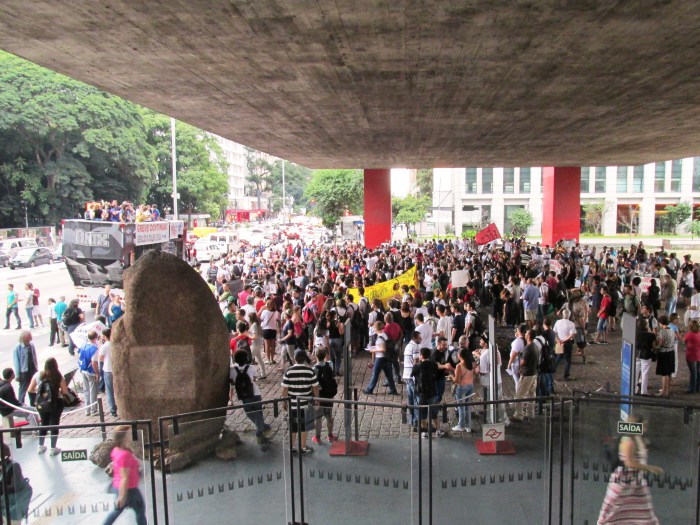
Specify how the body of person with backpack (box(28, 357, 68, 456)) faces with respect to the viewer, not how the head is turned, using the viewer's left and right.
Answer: facing away from the viewer

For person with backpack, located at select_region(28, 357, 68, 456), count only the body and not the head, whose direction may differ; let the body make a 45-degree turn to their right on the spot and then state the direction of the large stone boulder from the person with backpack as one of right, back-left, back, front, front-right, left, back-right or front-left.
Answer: right

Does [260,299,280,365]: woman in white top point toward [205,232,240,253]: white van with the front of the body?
yes

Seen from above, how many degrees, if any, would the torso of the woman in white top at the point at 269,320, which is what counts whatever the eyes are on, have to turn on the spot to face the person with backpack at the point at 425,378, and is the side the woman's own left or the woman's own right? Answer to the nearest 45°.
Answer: approximately 135° to the woman's own right

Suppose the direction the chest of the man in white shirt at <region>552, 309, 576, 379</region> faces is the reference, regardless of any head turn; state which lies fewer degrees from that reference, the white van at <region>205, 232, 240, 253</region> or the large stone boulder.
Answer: the white van

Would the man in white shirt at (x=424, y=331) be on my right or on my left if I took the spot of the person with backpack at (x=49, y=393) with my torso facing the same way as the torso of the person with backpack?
on my right

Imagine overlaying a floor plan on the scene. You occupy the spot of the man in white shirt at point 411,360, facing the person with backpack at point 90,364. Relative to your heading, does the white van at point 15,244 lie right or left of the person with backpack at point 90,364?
right

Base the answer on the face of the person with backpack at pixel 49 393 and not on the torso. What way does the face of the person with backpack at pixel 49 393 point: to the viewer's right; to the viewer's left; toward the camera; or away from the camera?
away from the camera

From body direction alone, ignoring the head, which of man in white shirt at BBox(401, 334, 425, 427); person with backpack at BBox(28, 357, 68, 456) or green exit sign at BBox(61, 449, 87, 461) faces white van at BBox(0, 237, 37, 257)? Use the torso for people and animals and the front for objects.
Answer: the person with backpack
